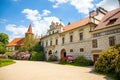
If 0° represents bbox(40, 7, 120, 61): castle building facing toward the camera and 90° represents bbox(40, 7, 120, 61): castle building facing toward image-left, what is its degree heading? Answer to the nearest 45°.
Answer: approximately 45°

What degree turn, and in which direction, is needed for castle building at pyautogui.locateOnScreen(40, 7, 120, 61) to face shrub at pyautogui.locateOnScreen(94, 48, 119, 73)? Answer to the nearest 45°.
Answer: approximately 45° to its left
